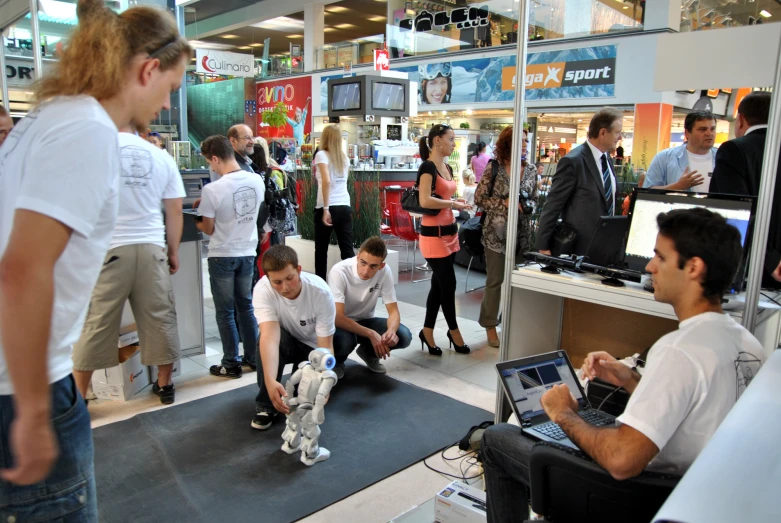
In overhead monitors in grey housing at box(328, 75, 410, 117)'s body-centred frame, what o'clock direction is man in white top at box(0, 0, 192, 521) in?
The man in white top is roughly at 12 o'clock from the overhead monitors in grey housing.

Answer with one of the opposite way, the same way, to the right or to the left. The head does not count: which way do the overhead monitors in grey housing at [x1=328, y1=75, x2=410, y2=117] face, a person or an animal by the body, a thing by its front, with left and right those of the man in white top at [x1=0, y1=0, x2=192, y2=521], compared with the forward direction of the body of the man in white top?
to the right

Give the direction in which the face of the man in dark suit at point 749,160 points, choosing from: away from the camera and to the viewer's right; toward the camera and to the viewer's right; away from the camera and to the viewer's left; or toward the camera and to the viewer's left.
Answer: away from the camera and to the viewer's left

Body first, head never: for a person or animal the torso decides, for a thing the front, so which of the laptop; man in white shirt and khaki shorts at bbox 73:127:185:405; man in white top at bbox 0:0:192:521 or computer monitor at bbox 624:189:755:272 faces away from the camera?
the man in white shirt and khaki shorts

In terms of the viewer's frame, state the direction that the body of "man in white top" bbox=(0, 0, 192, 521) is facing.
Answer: to the viewer's right

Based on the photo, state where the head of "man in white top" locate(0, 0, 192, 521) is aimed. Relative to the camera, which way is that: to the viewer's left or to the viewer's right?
to the viewer's right

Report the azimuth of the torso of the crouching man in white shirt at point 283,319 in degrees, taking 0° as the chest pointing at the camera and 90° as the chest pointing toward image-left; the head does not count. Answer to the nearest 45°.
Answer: approximately 0°

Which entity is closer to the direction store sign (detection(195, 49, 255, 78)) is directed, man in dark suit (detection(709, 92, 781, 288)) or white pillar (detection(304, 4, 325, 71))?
the man in dark suit

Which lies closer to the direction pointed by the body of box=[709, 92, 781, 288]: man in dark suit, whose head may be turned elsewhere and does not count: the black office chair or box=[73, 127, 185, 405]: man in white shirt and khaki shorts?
the man in white shirt and khaki shorts
